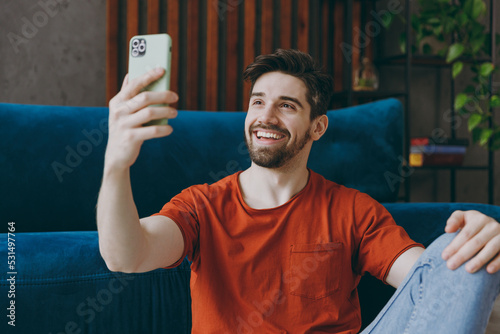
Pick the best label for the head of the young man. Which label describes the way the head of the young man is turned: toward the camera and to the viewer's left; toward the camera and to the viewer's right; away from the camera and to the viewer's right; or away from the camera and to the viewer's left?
toward the camera and to the viewer's left

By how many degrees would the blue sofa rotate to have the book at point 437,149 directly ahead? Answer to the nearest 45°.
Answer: approximately 135° to its left

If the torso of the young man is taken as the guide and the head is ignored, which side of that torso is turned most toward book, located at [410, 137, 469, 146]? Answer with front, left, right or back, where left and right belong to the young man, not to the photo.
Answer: back

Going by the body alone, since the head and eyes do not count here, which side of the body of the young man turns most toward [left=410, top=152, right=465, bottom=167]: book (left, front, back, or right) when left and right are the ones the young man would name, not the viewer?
back

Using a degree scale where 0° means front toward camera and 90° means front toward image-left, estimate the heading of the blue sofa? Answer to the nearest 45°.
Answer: approximately 0°

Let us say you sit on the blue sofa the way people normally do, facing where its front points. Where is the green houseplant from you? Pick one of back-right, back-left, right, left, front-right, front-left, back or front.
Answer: back-left
